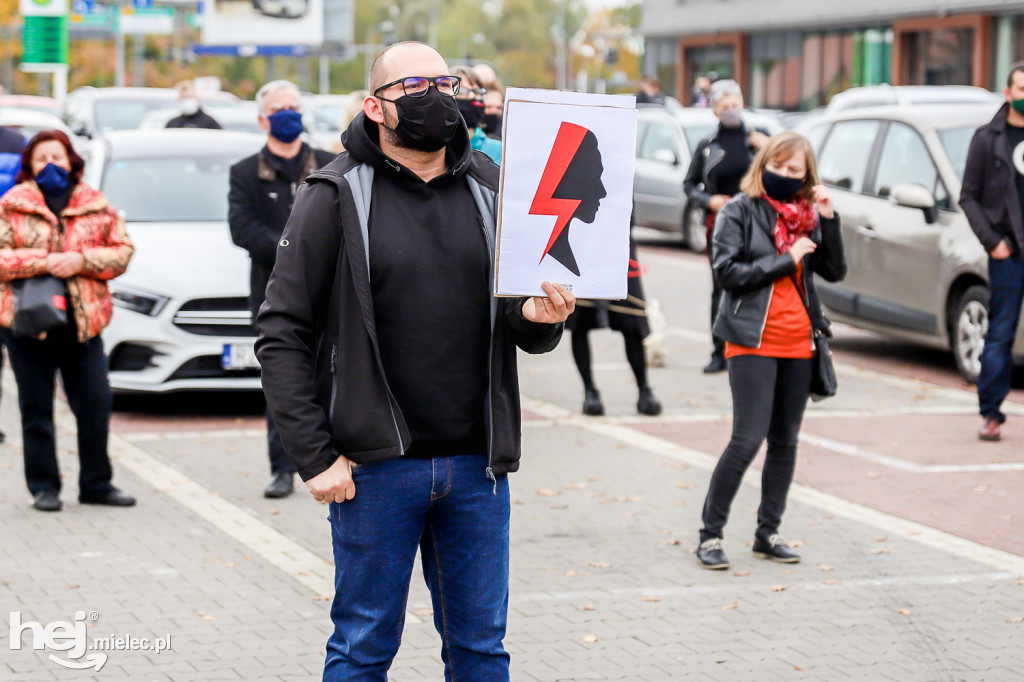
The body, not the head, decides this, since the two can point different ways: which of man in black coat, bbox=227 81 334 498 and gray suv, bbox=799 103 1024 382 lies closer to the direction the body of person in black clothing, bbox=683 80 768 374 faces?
the man in black coat

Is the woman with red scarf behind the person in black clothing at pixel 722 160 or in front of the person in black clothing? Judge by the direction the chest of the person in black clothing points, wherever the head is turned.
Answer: in front

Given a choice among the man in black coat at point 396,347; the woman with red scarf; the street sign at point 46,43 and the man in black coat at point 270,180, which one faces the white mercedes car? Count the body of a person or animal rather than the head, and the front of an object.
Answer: the street sign

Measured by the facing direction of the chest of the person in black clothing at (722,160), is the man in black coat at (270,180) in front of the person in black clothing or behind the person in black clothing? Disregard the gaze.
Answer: in front

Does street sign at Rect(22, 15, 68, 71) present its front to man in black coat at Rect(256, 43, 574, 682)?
yes

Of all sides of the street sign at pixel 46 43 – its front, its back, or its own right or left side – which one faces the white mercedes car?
front

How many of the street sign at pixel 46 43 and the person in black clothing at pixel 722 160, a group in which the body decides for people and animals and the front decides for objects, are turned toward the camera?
2

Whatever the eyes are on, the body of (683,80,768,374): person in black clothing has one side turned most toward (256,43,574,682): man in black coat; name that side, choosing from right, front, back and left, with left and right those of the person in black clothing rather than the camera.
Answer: front

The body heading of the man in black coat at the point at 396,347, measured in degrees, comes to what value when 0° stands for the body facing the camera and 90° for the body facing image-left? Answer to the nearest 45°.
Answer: approximately 315°

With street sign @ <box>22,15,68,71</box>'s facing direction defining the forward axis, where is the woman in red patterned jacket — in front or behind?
in front
